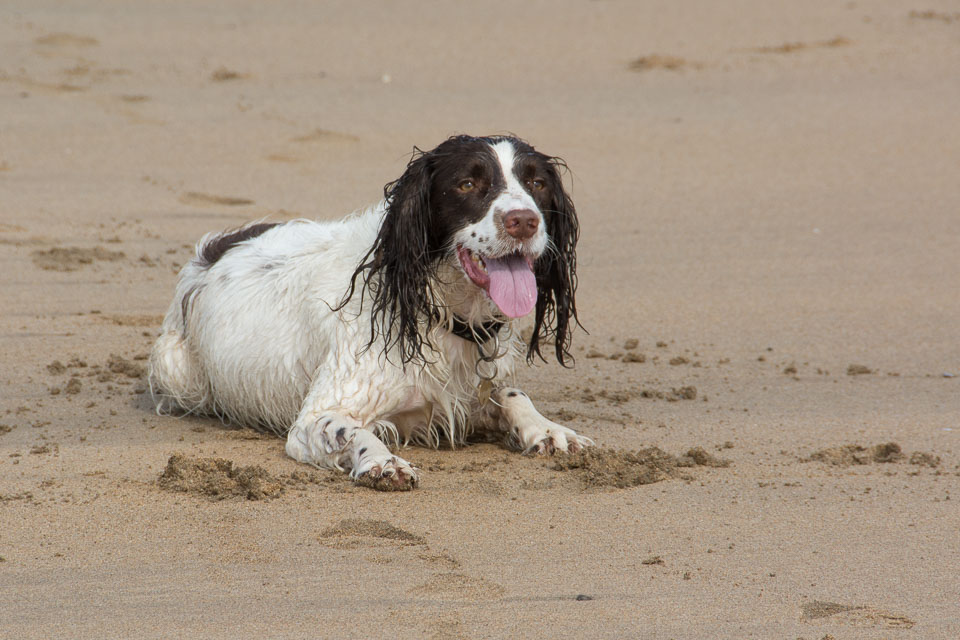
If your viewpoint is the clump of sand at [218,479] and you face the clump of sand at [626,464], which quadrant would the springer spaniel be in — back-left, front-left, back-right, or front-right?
front-left

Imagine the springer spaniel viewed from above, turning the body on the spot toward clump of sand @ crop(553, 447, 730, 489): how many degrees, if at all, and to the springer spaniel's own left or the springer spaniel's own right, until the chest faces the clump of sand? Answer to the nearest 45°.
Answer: approximately 45° to the springer spaniel's own left

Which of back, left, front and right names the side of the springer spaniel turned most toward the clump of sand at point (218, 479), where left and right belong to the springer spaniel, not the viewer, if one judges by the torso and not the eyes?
right

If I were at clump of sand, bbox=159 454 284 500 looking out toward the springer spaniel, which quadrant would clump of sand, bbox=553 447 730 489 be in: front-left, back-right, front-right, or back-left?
front-right

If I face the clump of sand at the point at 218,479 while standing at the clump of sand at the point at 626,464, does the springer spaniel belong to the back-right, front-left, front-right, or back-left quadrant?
front-right

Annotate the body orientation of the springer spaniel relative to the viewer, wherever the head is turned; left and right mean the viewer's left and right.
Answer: facing the viewer and to the right of the viewer
